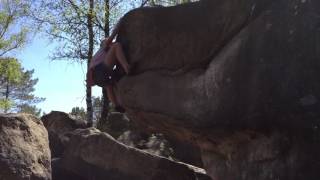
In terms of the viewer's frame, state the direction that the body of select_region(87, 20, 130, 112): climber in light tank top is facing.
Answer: to the viewer's right

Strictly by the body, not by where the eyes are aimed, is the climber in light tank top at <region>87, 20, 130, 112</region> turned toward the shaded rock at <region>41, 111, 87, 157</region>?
no
